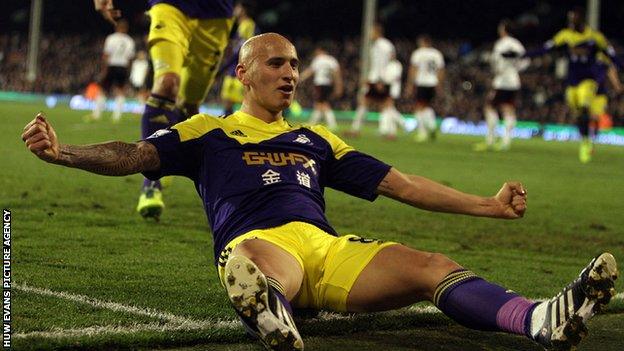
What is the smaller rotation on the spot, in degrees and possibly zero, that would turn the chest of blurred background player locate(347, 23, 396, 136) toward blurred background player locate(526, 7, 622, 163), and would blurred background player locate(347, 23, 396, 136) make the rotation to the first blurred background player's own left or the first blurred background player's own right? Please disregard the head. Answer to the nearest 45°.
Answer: approximately 135° to the first blurred background player's own left

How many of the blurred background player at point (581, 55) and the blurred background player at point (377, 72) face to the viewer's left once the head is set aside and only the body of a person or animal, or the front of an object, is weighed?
1

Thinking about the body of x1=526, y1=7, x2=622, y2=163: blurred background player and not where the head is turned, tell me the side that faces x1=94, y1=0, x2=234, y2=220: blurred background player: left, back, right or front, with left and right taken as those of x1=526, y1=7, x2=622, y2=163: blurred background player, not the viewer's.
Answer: front

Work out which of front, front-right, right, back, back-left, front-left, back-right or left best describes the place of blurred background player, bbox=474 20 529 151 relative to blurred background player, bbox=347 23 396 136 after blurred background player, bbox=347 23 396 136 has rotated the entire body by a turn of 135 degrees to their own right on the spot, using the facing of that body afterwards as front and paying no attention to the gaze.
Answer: right

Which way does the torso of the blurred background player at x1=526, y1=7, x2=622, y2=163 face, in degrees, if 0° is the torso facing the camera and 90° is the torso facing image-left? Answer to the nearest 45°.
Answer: approximately 0°
